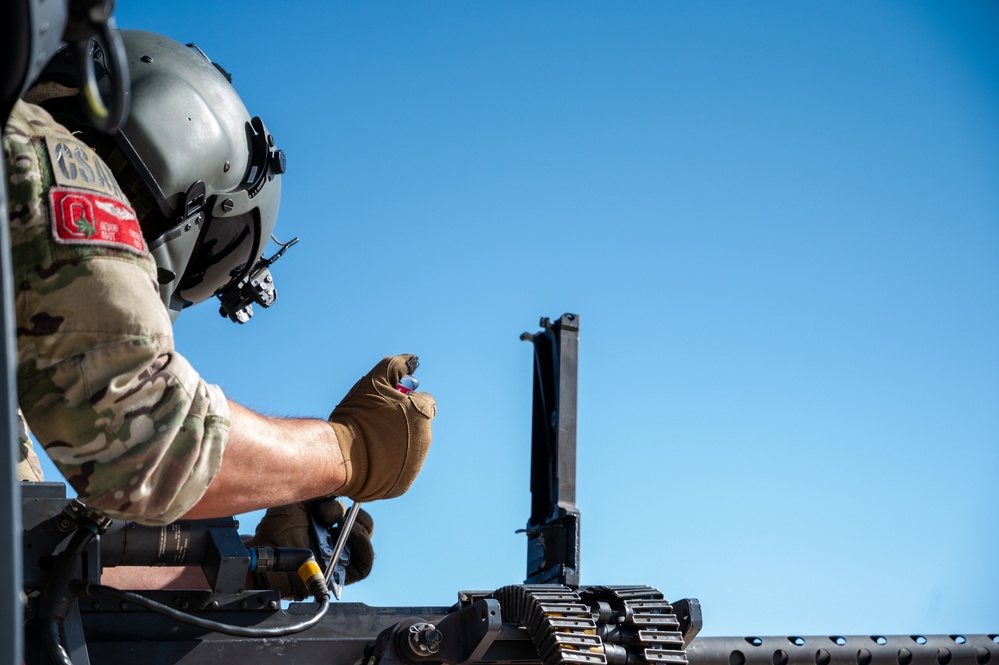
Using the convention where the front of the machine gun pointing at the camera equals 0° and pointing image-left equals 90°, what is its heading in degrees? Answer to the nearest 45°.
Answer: approximately 270°
